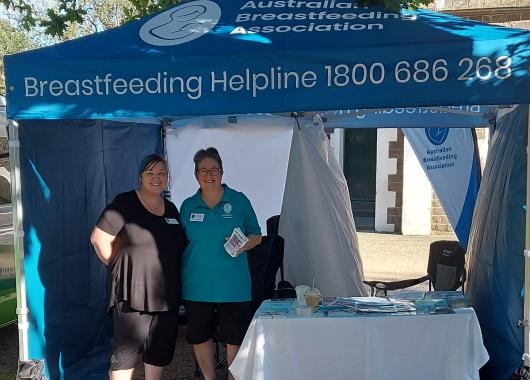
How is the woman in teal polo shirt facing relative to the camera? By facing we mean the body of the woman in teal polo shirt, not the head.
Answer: toward the camera

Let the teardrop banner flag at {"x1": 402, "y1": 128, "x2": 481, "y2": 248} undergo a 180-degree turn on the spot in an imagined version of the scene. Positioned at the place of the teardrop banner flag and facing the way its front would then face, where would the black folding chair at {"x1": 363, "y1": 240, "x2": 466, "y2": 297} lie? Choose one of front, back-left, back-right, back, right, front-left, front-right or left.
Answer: back

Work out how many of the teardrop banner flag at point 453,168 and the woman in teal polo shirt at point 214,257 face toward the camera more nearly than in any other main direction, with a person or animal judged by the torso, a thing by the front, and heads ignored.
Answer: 2

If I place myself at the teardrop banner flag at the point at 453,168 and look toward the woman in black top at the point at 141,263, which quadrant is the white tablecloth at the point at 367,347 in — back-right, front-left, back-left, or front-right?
front-left

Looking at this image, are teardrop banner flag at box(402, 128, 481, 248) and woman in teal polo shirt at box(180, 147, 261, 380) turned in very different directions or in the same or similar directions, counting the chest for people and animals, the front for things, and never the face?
same or similar directions

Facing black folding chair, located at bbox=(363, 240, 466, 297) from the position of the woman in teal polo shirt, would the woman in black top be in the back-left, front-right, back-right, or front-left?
back-left

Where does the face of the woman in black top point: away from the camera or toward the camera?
toward the camera

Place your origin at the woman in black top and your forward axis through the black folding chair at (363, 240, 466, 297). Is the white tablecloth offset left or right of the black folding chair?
right

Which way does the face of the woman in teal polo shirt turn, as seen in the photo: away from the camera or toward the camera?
toward the camera

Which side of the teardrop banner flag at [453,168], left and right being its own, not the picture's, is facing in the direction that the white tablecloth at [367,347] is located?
front

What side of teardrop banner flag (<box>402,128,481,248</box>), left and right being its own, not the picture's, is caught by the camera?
front

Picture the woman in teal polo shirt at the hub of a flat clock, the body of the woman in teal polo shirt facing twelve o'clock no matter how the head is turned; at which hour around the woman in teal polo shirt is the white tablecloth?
The white tablecloth is roughly at 10 o'clock from the woman in teal polo shirt.

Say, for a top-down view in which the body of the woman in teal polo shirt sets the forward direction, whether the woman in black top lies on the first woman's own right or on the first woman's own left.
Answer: on the first woman's own right

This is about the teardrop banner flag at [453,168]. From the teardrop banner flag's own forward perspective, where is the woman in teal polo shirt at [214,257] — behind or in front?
in front

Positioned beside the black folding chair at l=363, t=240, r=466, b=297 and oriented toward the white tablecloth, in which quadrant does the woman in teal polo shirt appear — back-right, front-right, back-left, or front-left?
front-right

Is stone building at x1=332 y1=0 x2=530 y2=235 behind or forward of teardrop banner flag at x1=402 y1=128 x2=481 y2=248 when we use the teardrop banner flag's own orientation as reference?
behind
